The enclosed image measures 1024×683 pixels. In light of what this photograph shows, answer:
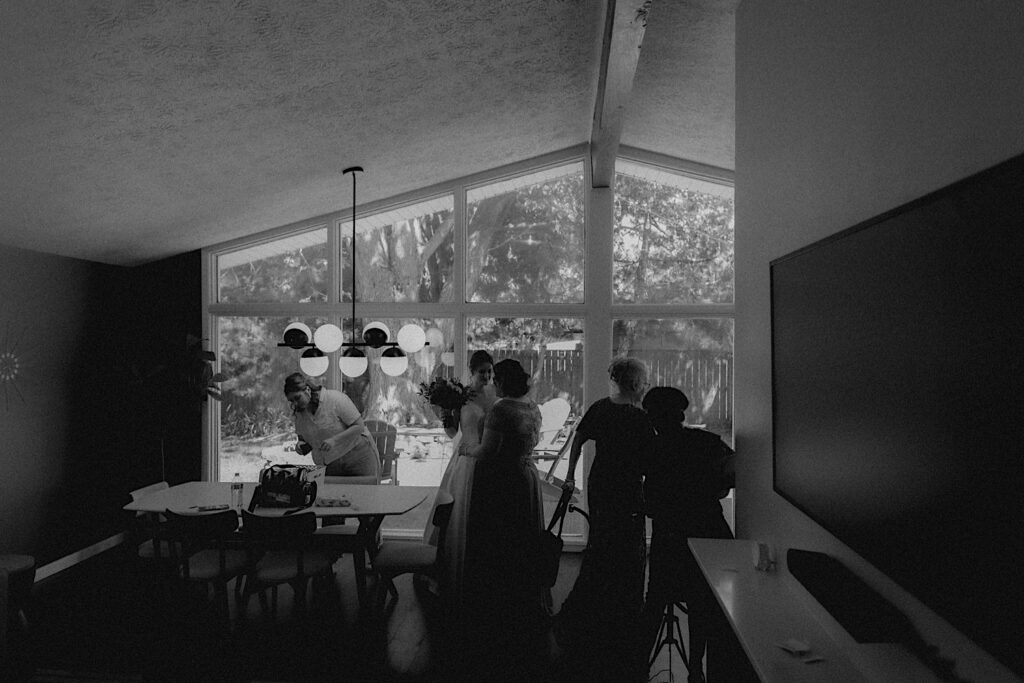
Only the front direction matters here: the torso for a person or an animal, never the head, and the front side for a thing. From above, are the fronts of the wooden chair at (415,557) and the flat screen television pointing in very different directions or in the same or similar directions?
same or similar directions

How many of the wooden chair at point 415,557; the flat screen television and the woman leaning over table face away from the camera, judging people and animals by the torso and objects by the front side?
0

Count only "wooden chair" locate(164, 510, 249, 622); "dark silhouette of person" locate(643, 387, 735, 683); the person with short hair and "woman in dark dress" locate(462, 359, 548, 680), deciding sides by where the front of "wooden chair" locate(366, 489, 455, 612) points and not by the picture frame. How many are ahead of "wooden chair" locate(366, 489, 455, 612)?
1

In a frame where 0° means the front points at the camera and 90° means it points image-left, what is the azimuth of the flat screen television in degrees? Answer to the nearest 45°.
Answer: approximately 45°

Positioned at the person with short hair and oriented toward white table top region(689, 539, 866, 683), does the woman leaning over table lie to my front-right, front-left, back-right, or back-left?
back-right

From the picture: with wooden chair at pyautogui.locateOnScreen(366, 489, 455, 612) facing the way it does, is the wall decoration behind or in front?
in front

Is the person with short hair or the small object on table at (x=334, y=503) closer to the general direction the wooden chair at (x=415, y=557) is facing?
the small object on table

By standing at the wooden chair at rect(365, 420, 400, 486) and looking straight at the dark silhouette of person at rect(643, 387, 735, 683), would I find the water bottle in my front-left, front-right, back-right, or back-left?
front-right

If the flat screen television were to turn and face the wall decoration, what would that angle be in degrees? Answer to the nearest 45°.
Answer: approximately 45° to its right

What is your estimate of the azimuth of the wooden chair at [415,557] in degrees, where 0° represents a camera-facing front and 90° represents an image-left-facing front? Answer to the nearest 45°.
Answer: approximately 90°

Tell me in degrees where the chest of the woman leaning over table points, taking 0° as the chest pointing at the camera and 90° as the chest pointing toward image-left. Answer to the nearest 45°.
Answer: approximately 45°

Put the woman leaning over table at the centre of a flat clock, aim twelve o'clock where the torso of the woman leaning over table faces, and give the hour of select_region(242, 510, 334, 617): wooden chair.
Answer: The wooden chair is roughly at 11 o'clock from the woman leaning over table.

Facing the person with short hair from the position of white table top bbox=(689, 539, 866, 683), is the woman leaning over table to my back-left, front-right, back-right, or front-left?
front-left
